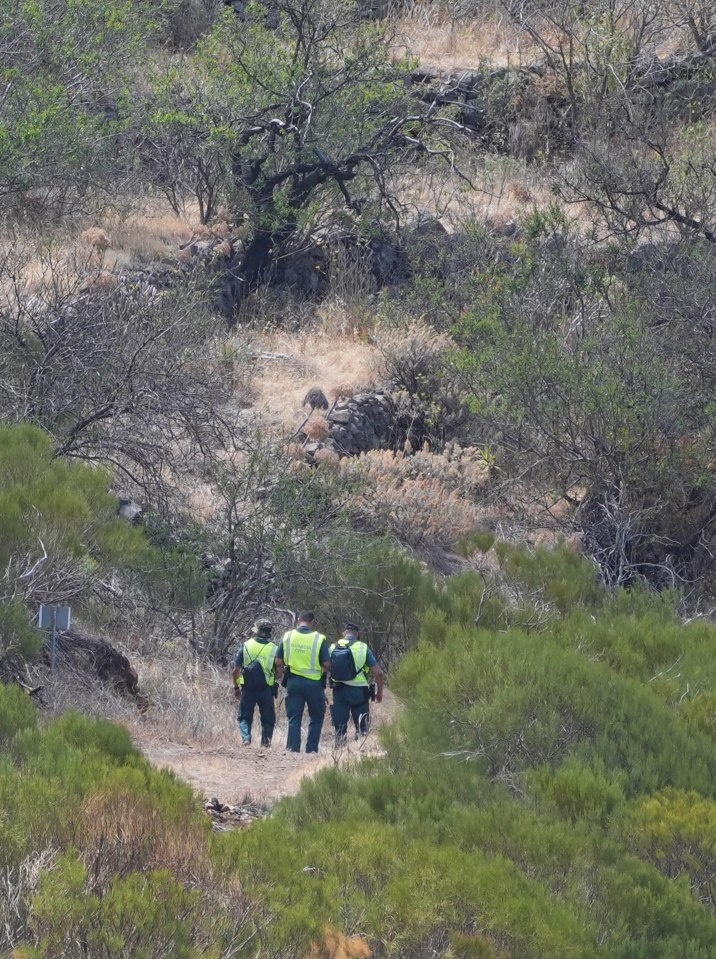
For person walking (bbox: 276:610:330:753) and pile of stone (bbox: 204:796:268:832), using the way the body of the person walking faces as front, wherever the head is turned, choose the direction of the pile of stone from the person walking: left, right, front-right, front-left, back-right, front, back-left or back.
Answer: back

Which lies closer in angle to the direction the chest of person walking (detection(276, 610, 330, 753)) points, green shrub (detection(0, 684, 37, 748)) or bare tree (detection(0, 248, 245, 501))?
the bare tree

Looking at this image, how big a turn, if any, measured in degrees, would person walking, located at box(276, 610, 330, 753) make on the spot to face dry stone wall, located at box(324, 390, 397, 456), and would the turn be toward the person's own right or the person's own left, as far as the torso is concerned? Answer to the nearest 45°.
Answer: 0° — they already face it

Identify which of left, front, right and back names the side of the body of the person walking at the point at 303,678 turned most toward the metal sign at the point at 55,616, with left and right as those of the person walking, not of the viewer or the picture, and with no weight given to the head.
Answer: left

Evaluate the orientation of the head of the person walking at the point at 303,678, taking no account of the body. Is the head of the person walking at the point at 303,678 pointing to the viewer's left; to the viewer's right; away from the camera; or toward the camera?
away from the camera

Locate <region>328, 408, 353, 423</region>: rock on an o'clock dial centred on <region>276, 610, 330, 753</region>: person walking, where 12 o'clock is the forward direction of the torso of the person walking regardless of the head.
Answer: The rock is roughly at 12 o'clock from the person walking.

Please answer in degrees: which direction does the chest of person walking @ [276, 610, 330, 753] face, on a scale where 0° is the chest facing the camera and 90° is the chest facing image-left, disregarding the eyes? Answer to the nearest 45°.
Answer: approximately 180°
